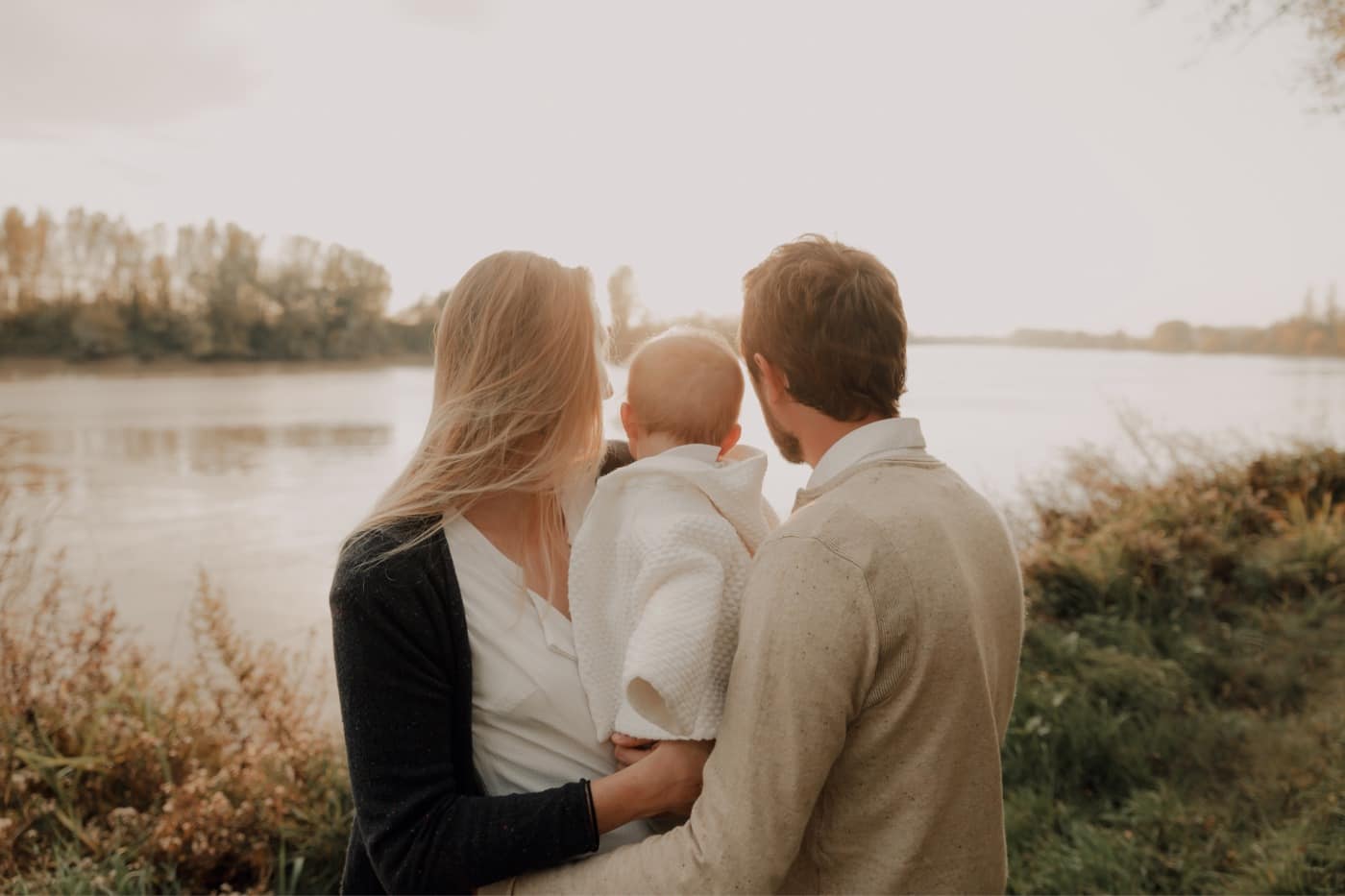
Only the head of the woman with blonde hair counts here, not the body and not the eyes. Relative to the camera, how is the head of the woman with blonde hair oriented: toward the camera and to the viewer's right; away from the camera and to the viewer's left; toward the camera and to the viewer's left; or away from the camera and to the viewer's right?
away from the camera and to the viewer's right

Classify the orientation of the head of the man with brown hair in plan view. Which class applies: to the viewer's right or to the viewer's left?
to the viewer's left

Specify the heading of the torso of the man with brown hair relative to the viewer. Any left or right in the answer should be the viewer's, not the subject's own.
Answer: facing away from the viewer and to the left of the viewer

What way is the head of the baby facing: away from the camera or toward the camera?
away from the camera

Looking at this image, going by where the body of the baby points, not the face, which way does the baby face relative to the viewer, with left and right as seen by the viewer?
facing away from the viewer and to the right of the viewer

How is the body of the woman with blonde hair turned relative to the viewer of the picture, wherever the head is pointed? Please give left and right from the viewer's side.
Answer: facing to the right of the viewer
